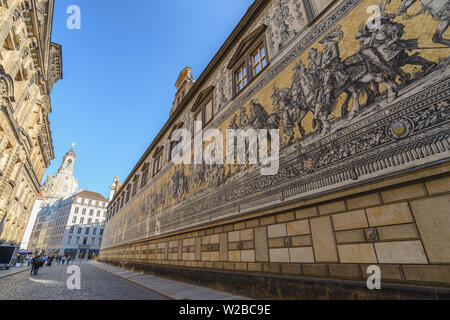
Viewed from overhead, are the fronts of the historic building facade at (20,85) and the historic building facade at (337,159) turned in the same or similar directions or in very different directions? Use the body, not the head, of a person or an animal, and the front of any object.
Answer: very different directions

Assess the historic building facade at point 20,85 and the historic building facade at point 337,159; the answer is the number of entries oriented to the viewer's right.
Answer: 1

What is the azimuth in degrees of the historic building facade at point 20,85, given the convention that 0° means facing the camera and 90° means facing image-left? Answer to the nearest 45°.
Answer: approximately 270°

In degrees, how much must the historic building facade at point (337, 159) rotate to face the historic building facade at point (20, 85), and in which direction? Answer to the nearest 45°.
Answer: approximately 45° to its right

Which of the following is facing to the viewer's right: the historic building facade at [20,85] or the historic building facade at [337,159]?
the historic building facade at [20,85]

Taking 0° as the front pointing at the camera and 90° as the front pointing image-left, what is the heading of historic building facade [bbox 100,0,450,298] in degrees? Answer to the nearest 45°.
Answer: approximately 45°
